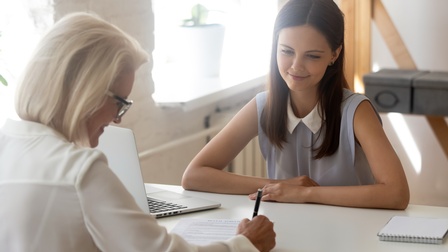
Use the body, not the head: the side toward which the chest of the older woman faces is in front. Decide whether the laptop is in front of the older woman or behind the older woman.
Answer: in front

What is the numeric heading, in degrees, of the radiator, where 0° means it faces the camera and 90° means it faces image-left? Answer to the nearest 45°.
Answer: approximately 315°

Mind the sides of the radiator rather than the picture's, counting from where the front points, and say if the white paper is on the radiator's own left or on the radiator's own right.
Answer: on the radiator's own right

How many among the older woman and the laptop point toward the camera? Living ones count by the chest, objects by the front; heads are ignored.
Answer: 0

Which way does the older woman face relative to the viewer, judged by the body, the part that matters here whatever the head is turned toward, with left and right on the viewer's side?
facing away from the viewer and to the right of the viewer

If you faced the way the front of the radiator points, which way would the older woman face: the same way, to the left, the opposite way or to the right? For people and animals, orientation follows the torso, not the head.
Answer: to the left

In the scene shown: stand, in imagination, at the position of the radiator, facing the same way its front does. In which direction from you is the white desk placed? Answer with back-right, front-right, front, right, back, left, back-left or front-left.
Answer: front-right

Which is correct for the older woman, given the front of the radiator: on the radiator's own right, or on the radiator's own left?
on the radiator's own right

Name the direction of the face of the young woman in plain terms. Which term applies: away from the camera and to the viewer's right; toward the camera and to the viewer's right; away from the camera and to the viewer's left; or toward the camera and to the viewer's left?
toward the camera and to the viewer's left

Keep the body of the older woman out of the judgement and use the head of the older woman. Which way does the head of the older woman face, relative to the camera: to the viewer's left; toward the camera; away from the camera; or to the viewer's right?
to the viewer's right

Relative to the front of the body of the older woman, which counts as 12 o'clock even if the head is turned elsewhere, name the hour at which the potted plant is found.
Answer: The potted plant is roughly at 11 o'clock from the older woman.

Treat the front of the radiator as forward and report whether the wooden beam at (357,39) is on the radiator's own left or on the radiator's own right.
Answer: on the radiator's own left
